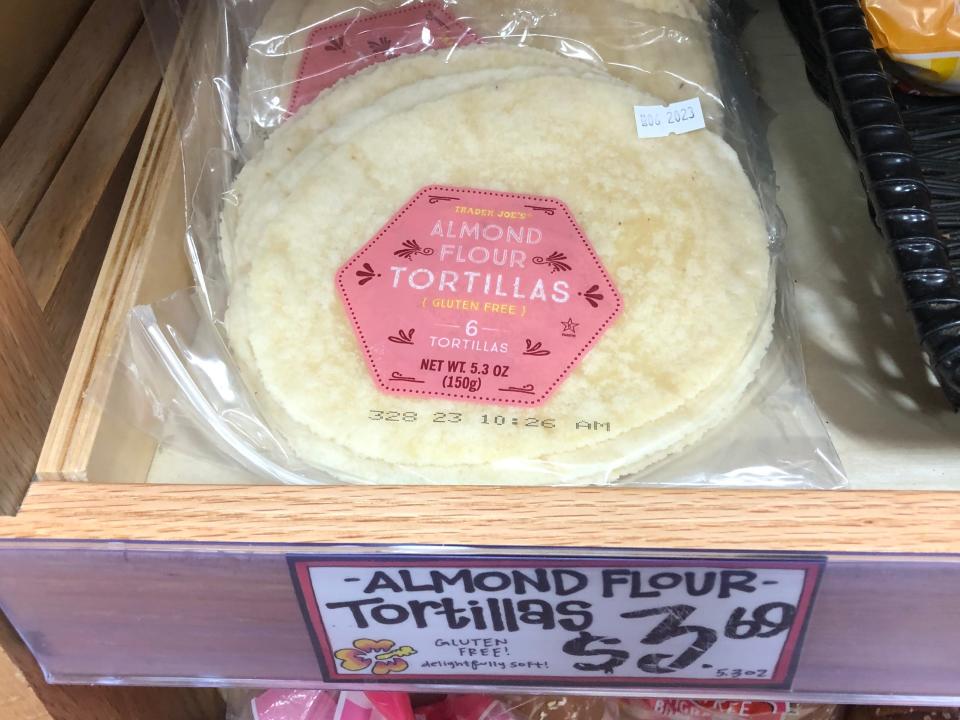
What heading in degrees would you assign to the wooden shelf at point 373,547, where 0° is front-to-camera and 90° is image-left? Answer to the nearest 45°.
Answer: approximately 0°

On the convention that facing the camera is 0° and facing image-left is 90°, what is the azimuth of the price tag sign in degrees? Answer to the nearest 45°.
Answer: approximately 0°
